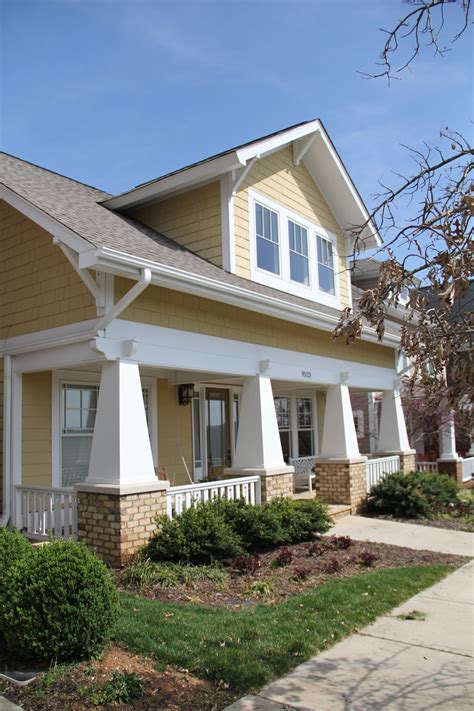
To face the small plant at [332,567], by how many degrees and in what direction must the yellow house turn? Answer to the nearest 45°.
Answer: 0° — it already faces it

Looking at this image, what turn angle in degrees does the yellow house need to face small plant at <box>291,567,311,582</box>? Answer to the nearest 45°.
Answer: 0° — it already faces it

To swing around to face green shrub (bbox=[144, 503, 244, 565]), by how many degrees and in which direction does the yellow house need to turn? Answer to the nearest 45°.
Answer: approximately 45° to its right

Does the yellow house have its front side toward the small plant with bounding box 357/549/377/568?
yes

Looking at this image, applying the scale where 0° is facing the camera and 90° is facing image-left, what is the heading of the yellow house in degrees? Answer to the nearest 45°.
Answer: approximately 315°

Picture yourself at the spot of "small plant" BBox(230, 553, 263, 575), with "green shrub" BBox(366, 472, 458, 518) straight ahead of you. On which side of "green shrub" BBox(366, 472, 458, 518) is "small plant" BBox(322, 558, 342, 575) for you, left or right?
right

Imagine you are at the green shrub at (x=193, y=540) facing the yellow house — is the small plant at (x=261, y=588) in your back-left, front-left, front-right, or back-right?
back-right

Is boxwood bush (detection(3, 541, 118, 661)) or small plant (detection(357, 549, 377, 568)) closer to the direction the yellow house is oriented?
the small plant
